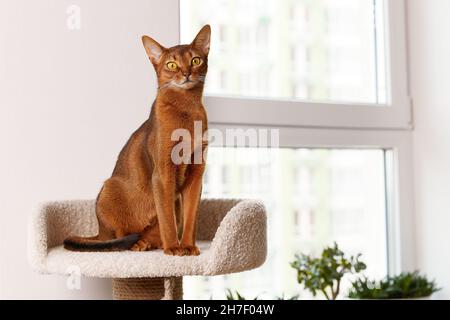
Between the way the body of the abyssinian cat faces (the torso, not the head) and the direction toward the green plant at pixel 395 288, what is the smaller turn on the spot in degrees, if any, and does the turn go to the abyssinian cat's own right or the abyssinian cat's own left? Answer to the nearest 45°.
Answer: approximately 90° to the abyssinian cat's own left

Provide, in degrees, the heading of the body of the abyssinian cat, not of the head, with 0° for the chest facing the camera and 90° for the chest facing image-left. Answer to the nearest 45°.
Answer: approximately 315°

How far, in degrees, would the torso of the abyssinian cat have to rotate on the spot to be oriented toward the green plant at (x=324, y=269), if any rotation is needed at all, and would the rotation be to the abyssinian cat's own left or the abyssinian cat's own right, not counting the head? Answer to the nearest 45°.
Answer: approximately 90° to the abyssinian cat's own left

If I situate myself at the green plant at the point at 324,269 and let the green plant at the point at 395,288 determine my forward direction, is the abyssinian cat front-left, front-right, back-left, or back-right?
back-right
